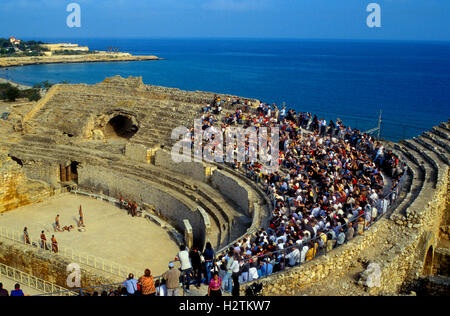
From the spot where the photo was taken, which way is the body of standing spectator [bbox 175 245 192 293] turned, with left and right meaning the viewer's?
facing away from the viewer and to the left of the viewer

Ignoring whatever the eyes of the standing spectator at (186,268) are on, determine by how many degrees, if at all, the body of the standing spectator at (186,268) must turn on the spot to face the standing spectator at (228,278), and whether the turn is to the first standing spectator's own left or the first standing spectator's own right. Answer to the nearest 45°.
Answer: approximately 135° to the first standing spectator's own right

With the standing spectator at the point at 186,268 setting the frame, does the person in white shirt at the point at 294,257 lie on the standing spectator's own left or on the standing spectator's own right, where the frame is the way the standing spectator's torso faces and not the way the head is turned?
on the standing spectator's own right

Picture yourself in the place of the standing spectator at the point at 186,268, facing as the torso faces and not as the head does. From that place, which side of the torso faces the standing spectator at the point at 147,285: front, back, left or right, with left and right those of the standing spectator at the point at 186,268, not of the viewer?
left
